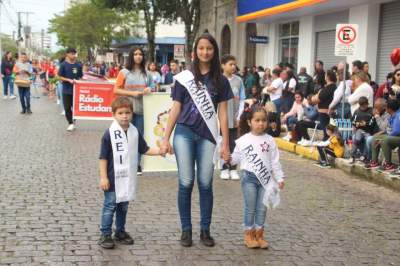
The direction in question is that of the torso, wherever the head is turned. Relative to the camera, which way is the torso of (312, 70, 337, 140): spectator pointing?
to the viewer's left

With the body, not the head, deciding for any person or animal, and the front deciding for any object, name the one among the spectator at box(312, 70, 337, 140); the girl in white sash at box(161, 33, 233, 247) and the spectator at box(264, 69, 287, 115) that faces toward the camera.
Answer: the girl in white sash

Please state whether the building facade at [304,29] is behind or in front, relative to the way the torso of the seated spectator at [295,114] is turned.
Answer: behind

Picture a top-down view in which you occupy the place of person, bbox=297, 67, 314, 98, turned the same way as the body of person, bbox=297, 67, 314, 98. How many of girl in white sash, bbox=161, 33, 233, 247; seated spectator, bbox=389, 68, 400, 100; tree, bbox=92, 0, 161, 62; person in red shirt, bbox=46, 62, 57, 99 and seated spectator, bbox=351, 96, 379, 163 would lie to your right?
2

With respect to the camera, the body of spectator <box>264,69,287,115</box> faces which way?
to the viewer's left

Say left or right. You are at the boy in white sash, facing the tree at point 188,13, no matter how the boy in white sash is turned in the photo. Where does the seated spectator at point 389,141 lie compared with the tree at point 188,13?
right

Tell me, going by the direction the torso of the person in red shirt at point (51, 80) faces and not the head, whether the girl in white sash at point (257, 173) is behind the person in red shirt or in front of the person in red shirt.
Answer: in front

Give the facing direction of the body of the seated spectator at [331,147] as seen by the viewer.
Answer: to the viewer's left

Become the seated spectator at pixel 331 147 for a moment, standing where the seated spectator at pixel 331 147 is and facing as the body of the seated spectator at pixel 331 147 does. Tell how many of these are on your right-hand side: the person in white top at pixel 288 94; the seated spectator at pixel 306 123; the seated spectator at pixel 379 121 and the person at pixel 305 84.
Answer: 3

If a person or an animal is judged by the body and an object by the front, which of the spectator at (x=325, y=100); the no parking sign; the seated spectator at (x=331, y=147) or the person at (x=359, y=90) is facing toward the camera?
the no parking sign

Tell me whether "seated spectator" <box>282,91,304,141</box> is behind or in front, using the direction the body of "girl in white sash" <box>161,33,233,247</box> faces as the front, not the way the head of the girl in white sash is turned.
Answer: behind

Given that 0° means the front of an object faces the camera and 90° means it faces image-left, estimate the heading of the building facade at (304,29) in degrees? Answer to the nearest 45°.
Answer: approximately 45°

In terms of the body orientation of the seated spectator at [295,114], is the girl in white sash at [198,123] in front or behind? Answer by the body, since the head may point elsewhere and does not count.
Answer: in front
